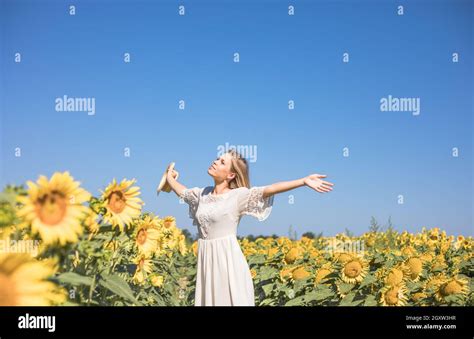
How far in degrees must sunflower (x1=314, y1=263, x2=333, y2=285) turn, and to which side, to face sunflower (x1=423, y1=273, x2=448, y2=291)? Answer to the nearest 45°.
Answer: approximately 135° to its left

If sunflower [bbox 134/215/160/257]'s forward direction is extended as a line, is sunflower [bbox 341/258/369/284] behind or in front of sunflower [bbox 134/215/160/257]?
behind

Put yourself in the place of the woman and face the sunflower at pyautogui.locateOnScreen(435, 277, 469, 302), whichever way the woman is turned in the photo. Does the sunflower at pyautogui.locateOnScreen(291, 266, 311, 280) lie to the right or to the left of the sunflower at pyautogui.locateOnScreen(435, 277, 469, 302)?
left

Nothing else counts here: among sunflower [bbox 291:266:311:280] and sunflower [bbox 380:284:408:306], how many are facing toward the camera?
2

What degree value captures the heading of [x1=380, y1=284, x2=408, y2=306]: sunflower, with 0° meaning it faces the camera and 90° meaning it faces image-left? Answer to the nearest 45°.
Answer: approximately 0°
